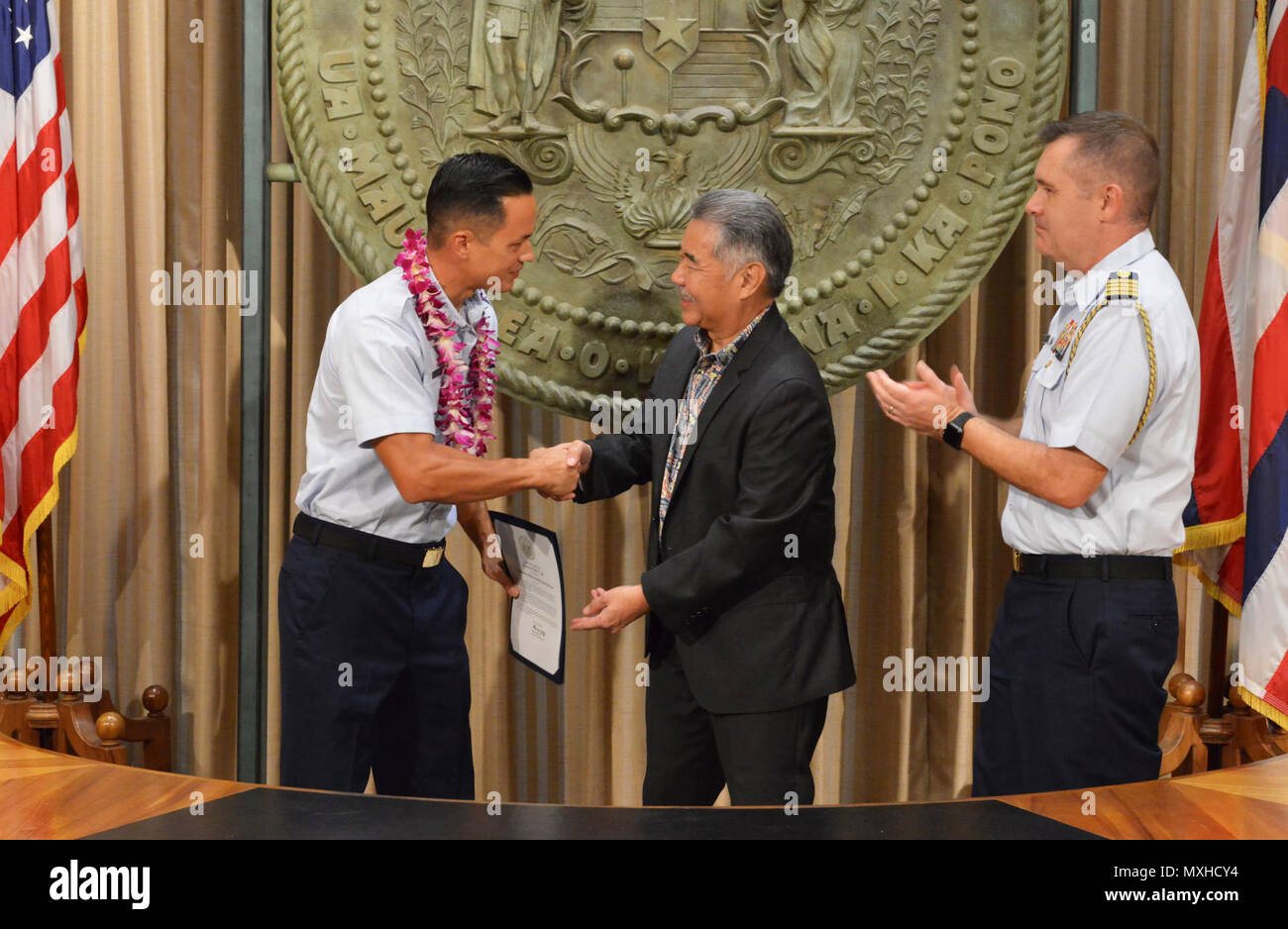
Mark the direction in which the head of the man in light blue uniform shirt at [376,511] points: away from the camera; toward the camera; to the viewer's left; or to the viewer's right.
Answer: to the viewer's right

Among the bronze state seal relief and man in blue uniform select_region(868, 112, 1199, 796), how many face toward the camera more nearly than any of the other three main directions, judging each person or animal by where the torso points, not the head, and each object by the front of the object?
1

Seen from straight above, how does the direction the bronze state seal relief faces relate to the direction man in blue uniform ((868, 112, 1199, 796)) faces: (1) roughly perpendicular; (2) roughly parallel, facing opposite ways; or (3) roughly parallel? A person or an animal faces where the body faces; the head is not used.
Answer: roughly perpendicular

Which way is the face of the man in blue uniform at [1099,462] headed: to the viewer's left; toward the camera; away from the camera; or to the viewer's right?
to the viewer's left

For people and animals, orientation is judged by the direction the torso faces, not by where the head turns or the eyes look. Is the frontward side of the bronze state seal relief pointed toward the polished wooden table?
yes

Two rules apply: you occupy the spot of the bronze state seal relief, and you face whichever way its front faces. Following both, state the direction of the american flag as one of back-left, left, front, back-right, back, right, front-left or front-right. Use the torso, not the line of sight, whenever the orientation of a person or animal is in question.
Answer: right

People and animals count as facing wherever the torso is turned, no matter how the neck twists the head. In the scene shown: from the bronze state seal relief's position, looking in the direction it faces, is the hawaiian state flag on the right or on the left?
on its left

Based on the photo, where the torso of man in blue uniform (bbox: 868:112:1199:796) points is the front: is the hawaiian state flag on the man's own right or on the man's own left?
on the man's own right

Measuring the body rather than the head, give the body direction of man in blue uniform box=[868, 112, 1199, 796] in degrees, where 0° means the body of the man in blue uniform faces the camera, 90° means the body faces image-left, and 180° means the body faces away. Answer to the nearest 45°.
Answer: approximately 90°
